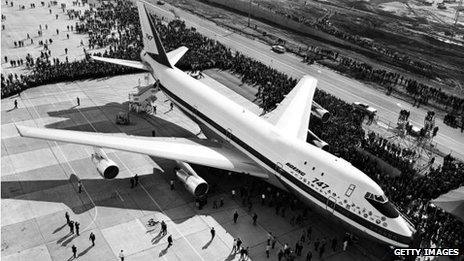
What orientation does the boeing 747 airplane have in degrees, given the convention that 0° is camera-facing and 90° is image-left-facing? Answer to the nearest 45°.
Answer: approximately 315°

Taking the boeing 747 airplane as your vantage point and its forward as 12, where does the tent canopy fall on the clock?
The tent canopy is roughly at 11 o'clock from the boeing 747 airplane.

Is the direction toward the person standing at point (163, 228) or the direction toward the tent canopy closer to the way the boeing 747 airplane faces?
the tent canopy

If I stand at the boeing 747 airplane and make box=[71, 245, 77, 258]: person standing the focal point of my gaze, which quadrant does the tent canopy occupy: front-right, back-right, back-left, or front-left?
back-left

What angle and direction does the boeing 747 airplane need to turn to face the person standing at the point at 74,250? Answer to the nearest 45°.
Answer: approximately 90° to its right

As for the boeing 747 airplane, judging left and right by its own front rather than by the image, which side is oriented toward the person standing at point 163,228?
right

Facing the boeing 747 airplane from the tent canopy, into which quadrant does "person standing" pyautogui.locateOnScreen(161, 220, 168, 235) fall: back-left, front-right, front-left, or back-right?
front-left
